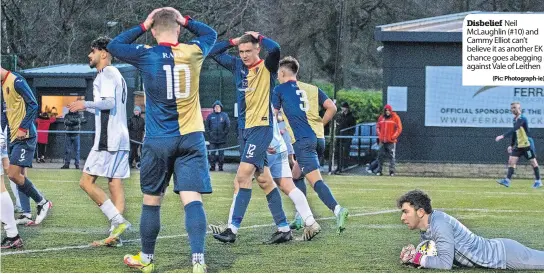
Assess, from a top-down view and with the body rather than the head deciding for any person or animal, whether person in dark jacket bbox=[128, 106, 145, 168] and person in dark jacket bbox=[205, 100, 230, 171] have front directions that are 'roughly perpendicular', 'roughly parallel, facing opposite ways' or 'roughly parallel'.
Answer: roughly parallel

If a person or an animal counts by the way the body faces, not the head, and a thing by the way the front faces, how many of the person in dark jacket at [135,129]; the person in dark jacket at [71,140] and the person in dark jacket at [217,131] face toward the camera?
3

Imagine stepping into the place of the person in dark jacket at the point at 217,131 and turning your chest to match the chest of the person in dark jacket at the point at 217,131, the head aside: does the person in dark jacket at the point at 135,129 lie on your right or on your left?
on your right

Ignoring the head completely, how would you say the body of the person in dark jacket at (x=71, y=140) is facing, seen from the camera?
toward the camera

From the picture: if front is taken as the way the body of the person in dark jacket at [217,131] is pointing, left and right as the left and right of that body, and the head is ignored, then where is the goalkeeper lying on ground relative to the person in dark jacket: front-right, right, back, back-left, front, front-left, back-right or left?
front

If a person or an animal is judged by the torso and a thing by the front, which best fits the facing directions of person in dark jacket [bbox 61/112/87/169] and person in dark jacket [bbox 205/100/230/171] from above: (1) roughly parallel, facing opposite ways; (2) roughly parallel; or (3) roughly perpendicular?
roughly parallel

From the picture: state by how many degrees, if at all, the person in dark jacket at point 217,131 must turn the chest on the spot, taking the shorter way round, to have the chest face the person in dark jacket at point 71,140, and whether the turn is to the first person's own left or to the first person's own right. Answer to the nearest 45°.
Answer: approximately 90° to the first person's own right

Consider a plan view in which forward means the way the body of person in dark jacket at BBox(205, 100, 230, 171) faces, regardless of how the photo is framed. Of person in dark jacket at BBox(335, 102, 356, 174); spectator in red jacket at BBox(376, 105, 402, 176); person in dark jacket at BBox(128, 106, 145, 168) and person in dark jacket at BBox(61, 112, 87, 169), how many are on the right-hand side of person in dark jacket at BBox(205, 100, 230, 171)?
2

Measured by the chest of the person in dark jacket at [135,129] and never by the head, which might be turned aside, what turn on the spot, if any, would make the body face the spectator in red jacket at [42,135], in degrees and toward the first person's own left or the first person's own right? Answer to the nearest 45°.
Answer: approximately 135° to the first person's own right

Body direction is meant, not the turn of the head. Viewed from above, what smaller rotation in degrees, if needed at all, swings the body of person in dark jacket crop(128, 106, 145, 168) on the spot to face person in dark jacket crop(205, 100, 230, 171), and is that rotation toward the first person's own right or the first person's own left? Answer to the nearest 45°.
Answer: approximately 90° to the first person's own left

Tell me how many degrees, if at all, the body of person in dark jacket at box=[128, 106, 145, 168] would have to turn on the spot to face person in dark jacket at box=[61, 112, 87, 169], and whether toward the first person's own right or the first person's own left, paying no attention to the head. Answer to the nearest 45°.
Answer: approximately 90° to the first person's own right

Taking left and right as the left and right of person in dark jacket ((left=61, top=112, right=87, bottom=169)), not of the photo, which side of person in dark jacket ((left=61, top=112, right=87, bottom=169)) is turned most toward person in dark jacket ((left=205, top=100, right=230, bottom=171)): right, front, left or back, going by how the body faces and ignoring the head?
left

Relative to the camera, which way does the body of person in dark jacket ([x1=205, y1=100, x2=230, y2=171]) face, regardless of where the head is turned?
toward the camera
